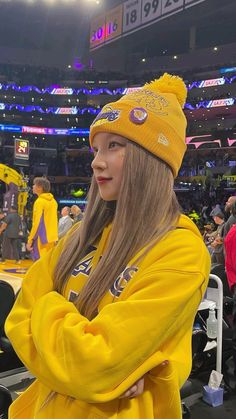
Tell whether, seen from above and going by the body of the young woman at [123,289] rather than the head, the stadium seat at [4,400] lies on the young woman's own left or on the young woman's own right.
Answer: on the young woman's own right

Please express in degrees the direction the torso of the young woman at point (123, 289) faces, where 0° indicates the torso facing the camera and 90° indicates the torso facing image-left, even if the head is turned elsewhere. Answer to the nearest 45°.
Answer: approximately 45°

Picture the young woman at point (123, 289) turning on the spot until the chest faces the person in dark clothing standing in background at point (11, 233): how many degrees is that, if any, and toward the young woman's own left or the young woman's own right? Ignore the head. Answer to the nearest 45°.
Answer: approximately 135° to the young woman's own right

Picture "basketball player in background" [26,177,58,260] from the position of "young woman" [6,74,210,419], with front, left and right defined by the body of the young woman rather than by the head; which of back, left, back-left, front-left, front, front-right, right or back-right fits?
back-right

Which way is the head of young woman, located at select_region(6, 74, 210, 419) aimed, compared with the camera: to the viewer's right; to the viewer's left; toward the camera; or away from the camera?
to the viewer's left
